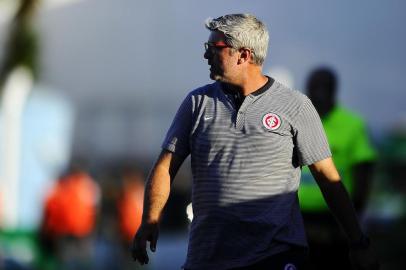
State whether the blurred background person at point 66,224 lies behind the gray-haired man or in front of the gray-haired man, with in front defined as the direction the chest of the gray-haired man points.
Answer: behind

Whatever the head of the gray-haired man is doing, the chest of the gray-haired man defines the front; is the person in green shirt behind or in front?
behind
